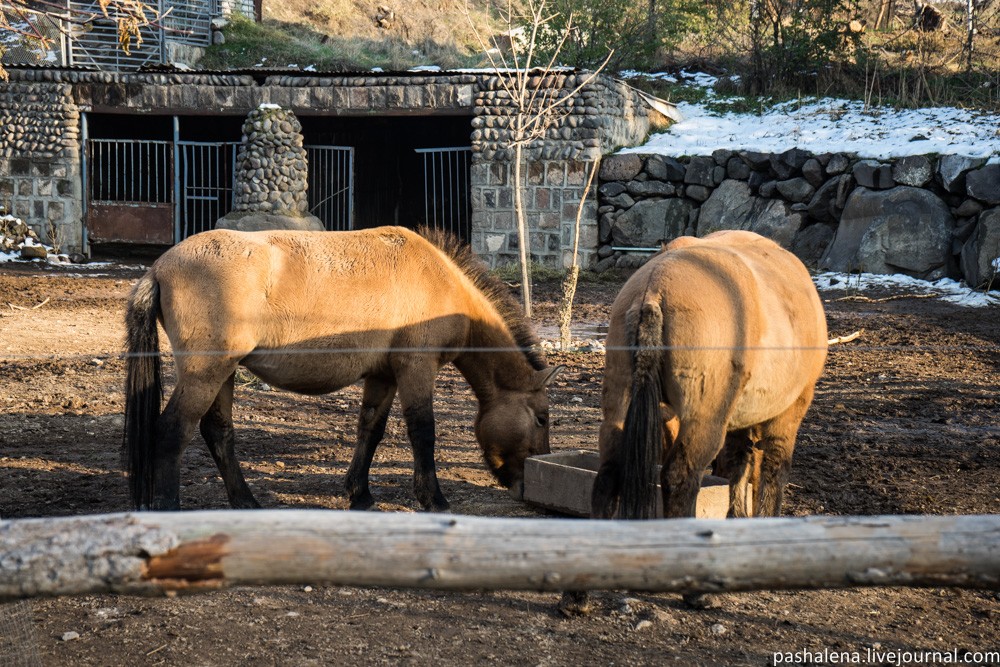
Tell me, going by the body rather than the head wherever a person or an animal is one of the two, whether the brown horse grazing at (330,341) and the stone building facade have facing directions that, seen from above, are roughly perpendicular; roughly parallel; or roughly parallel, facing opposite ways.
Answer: roughly perpendicular

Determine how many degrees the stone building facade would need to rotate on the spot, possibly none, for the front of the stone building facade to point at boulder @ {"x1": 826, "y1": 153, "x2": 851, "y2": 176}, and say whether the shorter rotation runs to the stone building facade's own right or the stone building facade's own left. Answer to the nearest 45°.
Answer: approximately 45° to the stone building facade's own left

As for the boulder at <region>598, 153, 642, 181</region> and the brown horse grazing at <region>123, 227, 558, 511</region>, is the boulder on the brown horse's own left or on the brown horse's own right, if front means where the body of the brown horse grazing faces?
on the brown horse's own left

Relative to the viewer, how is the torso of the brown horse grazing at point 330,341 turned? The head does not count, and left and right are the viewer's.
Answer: facing to the right of the viewer

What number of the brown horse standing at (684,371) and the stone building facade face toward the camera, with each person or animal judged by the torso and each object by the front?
1

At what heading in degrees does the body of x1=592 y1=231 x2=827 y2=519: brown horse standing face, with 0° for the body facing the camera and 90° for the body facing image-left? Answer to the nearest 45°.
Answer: approximately 225°

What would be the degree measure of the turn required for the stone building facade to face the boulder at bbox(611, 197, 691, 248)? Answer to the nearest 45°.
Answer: approximately 90° to its left

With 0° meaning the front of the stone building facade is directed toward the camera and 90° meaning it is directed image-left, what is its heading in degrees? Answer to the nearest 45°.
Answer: approximately 0°

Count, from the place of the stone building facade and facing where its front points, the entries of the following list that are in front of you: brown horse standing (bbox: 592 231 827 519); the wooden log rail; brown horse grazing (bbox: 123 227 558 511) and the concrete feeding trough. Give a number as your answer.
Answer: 4

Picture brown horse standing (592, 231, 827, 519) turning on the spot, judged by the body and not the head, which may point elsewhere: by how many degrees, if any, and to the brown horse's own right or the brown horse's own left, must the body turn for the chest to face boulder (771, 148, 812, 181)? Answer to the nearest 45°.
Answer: approximately 45° to the brown horse's own left

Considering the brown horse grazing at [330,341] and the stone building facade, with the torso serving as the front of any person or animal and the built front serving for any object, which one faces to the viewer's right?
the brown horse grazing

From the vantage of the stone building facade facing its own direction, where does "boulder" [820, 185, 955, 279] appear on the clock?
The boulder is roughly at 10 o'clock from the stone building facade.

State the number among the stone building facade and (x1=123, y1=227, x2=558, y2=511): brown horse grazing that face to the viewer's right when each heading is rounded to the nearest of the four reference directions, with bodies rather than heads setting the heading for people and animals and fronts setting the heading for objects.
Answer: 1

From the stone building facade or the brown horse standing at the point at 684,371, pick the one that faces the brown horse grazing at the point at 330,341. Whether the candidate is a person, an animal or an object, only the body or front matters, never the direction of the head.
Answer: the stone building facade
